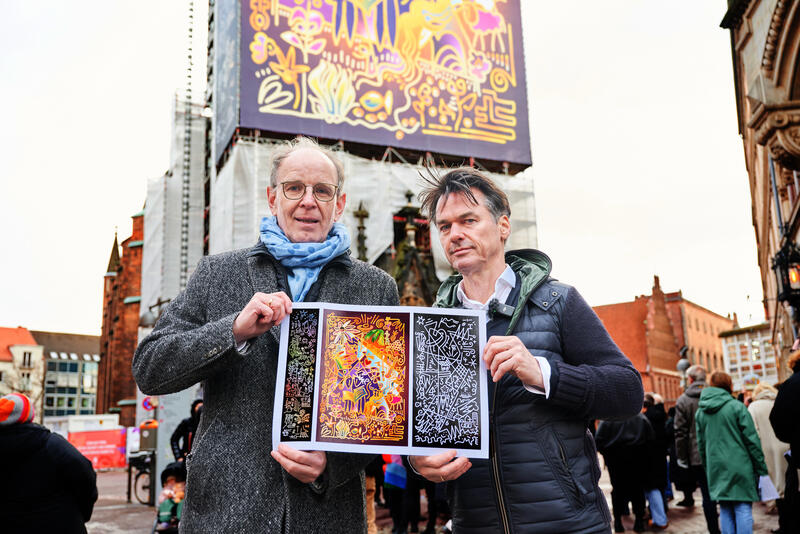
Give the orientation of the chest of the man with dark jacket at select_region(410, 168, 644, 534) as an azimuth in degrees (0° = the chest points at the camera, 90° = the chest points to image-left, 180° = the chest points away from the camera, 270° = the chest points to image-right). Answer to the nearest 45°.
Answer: approximately 45°

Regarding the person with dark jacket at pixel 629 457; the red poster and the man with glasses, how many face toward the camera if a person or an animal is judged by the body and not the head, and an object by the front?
2

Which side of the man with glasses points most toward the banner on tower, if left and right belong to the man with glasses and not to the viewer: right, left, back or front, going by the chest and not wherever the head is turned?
back

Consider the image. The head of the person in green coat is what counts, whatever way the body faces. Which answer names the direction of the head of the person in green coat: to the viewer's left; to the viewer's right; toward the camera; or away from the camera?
away from the camera

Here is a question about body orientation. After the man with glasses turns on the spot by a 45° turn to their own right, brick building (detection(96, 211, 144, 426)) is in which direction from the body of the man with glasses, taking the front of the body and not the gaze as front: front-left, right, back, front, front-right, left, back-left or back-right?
back-right

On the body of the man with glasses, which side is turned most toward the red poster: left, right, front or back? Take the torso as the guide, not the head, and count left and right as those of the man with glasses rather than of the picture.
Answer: back

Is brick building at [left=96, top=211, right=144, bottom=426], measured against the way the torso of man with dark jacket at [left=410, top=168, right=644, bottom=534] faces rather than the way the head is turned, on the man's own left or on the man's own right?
on the man's own right
